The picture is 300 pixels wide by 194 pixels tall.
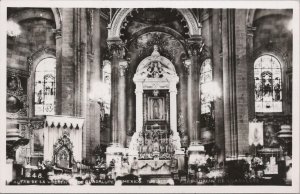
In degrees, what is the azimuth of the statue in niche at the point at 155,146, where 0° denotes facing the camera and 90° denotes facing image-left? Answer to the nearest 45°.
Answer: approximately 0°

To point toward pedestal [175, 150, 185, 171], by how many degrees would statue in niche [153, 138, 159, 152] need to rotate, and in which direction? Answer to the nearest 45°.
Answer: approximately 45° to its left
